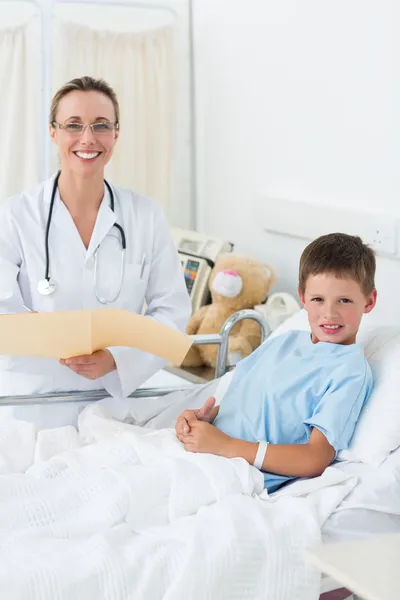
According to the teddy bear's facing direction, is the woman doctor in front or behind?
in front

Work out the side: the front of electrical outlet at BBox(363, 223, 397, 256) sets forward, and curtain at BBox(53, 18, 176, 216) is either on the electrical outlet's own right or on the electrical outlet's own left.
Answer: on the electrical outlet's own right

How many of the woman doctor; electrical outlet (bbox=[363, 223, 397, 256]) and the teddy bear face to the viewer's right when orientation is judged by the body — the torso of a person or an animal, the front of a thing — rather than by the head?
0

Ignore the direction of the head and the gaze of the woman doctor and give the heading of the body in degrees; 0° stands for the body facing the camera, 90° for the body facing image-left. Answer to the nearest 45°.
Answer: approximately 0°

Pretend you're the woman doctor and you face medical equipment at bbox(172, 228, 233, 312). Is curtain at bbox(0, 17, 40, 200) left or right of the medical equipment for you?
left

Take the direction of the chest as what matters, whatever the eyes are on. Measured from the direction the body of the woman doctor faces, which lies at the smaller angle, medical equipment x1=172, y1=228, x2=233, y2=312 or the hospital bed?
the hospital bed

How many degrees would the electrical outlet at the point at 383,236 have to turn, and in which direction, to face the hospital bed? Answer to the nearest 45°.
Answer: approximately 45° to its left

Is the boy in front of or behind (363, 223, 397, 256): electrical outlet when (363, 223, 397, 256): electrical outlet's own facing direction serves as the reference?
in front

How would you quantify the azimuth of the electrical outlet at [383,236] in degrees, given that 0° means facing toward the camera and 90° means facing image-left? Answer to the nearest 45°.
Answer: approximately 45°

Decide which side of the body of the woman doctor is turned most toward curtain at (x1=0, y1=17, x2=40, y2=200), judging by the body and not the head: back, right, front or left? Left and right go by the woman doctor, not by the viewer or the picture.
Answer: back

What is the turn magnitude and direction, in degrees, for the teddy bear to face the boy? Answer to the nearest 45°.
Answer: approximately 45° to its left

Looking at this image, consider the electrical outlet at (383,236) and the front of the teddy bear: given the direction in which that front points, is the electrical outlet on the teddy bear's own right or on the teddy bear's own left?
on the teddy bear's own left

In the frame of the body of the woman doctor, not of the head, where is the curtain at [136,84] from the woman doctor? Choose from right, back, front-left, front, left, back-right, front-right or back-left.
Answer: back
